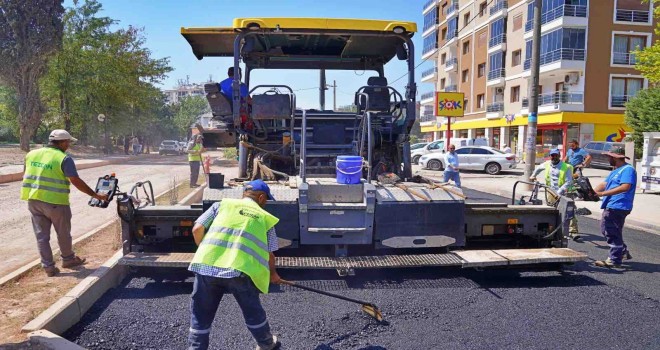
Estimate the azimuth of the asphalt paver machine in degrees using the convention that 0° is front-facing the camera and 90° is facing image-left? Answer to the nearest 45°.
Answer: approximately 180°

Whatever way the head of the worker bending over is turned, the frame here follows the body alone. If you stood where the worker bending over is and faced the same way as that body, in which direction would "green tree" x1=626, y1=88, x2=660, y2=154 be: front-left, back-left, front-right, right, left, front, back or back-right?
front

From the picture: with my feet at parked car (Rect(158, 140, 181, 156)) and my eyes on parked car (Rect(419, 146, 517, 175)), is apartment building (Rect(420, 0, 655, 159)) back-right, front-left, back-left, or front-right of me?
front-left

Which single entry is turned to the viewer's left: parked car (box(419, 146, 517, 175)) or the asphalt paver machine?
the parked car

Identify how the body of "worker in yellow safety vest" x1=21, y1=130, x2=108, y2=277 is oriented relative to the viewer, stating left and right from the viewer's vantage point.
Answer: facing away from the viewer and to the right of the viewer

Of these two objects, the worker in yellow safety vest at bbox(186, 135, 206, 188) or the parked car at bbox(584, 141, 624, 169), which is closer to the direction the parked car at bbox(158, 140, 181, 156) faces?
the worker in yellow safety vest

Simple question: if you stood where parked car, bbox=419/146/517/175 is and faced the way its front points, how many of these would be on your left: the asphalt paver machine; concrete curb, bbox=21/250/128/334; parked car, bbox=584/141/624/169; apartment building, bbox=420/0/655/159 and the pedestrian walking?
3

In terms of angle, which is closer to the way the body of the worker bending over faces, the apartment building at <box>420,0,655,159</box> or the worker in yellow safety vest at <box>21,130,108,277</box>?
the apartment building

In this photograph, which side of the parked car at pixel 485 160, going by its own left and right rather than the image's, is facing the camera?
left

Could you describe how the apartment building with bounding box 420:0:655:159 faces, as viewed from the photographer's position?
facing the viewer and to the left of the viewer

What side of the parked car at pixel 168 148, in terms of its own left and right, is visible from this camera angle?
front

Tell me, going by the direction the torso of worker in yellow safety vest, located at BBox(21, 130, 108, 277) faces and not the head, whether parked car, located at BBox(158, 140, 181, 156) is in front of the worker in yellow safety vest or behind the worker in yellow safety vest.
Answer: in front

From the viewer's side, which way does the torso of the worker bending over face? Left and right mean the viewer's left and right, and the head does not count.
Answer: facing away from the viewer and to the right of the viewer

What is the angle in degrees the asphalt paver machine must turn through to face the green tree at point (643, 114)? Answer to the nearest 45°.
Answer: approximately 45° to its right

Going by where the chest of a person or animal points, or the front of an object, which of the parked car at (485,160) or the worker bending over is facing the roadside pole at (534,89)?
the worker bending over
